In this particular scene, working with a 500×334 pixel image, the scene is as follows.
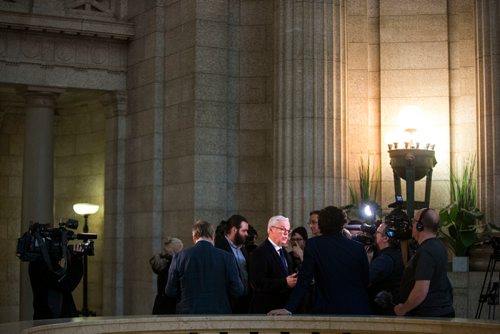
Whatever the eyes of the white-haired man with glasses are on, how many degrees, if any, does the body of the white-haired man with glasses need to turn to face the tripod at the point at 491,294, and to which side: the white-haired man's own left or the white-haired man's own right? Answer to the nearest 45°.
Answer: approximately 90° to the white-haired man's own left

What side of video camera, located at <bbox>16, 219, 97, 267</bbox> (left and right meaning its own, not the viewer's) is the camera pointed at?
right

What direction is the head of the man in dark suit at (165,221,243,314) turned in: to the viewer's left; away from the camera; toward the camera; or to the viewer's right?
away from the camera

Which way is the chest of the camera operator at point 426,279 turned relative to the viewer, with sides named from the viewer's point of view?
facing away from the viewer and to the left of the viewer

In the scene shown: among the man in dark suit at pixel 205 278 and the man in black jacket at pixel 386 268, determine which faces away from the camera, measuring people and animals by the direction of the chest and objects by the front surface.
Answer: the man in dark suit

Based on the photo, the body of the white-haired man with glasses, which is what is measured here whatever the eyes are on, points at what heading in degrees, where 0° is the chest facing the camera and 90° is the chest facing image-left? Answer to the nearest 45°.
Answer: approximately 315°

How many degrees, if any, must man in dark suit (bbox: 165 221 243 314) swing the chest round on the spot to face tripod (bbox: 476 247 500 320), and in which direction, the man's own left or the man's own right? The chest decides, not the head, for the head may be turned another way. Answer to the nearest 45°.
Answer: approximately 45° to the man's own right

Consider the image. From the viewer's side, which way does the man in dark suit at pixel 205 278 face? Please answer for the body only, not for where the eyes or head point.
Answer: away from the camera

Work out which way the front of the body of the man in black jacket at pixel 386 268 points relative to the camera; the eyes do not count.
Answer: to the viewer's left
